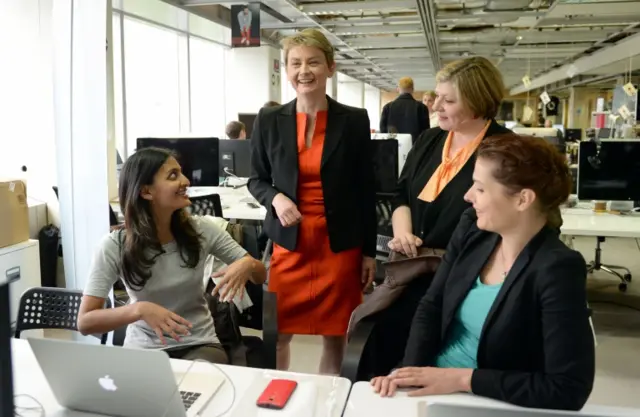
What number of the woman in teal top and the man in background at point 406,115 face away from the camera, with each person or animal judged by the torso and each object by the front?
1

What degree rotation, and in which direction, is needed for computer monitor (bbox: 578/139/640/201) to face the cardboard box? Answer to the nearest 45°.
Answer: approximately 45° to its right

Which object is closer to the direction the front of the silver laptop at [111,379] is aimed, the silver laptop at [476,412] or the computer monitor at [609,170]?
the computer monitor

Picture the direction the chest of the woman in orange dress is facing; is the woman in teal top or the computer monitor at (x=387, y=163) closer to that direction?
the woman in teal top

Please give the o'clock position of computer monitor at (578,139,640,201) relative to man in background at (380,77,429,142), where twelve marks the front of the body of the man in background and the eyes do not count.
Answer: The computer monitor is roughly at 5 o'clock from the man in background.

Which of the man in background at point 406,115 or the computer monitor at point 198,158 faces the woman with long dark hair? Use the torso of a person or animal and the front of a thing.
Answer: the computer monitor

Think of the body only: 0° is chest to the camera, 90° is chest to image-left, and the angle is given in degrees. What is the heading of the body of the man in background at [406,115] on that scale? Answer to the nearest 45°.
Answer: approximately 180°

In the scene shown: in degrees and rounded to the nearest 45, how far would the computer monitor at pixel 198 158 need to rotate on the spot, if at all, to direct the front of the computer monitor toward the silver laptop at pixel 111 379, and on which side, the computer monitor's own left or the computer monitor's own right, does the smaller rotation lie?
0° — it already faces it

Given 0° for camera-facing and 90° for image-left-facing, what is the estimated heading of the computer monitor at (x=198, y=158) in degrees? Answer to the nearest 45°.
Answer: approximately 0°
